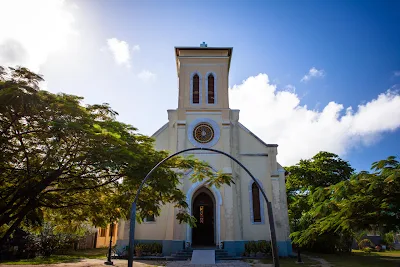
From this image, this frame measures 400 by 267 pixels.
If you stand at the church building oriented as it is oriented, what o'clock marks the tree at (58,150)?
The tree is roughly at 1 o'clock from the church building.

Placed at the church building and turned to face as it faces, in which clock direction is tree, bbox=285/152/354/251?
The tree is roughly at 8 o'clock from the church building.

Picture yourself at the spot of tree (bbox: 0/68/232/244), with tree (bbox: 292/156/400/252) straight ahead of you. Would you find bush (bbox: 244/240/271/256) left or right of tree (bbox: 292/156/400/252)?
left

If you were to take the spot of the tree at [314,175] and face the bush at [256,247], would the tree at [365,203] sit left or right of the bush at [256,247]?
left

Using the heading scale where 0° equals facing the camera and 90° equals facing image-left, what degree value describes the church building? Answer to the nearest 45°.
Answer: approximately 0°

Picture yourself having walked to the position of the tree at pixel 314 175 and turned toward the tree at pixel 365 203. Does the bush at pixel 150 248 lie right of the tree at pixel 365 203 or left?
right
